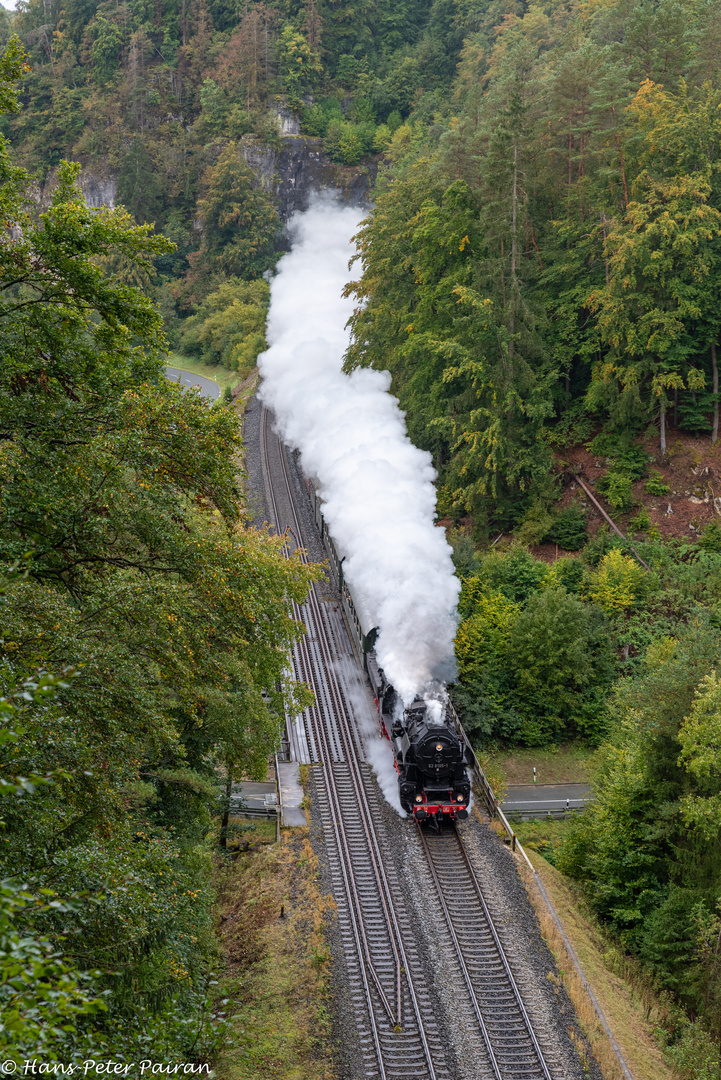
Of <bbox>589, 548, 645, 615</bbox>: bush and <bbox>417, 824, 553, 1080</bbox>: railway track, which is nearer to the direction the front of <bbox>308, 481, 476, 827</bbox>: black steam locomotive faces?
the railway track

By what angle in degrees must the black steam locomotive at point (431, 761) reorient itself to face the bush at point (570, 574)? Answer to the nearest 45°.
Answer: approximately 180°

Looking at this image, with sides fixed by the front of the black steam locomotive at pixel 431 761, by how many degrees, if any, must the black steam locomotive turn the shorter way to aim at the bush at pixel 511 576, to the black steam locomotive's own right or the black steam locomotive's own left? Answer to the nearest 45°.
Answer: approximately 180°

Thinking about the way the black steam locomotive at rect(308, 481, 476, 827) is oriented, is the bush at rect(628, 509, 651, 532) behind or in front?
behind

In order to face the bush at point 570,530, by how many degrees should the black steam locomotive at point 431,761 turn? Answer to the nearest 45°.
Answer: approximately 180°

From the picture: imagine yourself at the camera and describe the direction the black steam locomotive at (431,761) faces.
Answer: facing the viewer
